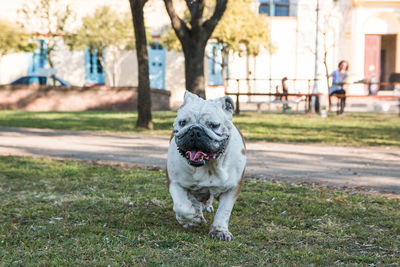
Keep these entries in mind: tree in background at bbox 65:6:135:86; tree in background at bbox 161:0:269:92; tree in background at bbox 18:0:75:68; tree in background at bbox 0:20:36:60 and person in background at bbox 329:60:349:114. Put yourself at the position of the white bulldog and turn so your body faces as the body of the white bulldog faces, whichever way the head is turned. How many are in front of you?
0

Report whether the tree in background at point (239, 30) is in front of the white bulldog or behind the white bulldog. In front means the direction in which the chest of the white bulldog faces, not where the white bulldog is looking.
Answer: behind

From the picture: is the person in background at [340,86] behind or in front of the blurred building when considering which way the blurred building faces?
in front

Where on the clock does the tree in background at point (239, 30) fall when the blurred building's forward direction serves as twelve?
The tree in background is roughly at 1 o'clock from the blurred building.

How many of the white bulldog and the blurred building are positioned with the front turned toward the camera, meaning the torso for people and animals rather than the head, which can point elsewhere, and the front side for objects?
2

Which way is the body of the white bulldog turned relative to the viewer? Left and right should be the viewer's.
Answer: facing the viewer

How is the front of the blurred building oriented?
toward the camera

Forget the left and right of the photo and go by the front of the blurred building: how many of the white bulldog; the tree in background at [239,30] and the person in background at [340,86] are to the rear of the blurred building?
0

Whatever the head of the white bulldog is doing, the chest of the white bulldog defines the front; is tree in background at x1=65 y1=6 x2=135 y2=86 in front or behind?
behind

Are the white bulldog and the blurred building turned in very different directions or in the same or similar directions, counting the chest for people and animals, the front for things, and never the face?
same or similar directions

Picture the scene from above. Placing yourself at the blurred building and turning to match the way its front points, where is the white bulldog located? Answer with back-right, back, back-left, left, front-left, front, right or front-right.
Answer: front

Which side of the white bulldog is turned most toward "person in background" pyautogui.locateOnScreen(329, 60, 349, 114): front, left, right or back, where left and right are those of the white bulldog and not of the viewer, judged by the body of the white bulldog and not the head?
back

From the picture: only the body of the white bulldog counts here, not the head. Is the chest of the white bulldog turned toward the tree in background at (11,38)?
no

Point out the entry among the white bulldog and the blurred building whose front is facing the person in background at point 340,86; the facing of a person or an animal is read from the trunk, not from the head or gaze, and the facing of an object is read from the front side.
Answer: the blurred building
